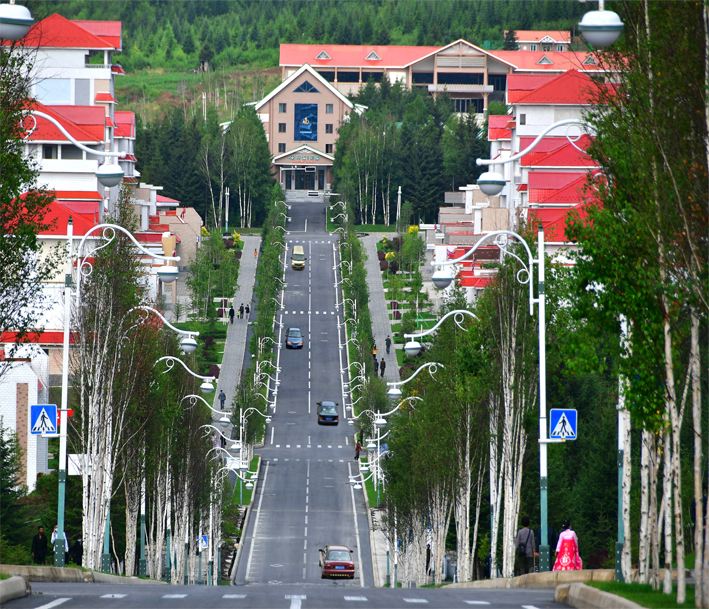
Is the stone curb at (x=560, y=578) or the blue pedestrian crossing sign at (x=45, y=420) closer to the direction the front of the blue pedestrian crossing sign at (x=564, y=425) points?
the stone curb

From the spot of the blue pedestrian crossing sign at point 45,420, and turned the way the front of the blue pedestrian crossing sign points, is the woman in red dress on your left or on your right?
on your left

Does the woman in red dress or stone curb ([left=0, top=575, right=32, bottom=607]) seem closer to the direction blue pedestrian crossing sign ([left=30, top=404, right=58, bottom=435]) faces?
the stone curb

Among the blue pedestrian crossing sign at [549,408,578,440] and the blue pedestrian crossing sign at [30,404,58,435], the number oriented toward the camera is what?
2

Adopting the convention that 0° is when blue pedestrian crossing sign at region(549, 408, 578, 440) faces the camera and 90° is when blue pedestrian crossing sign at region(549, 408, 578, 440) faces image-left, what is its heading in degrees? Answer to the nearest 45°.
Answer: approximately 0°

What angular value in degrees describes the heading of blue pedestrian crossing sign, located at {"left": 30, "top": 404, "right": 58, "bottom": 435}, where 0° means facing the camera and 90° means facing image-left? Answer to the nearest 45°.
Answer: approximately 0°

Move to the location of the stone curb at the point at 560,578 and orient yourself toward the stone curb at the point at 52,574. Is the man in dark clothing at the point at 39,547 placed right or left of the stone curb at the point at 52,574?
right

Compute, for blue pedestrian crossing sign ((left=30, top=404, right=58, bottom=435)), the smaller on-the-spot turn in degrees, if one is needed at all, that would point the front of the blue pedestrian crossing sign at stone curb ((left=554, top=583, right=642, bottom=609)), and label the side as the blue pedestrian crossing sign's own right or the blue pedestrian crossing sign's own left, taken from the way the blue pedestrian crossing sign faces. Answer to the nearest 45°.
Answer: approximately 45° to the blue pedestrian crossing sign's own left

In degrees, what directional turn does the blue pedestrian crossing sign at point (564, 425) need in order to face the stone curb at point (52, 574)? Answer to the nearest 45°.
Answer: approximately 90° to its right

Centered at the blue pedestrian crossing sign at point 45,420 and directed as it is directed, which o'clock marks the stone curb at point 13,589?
The stone curb is roughly at 12 o'clock from the blue pedestrian crossing sign.
